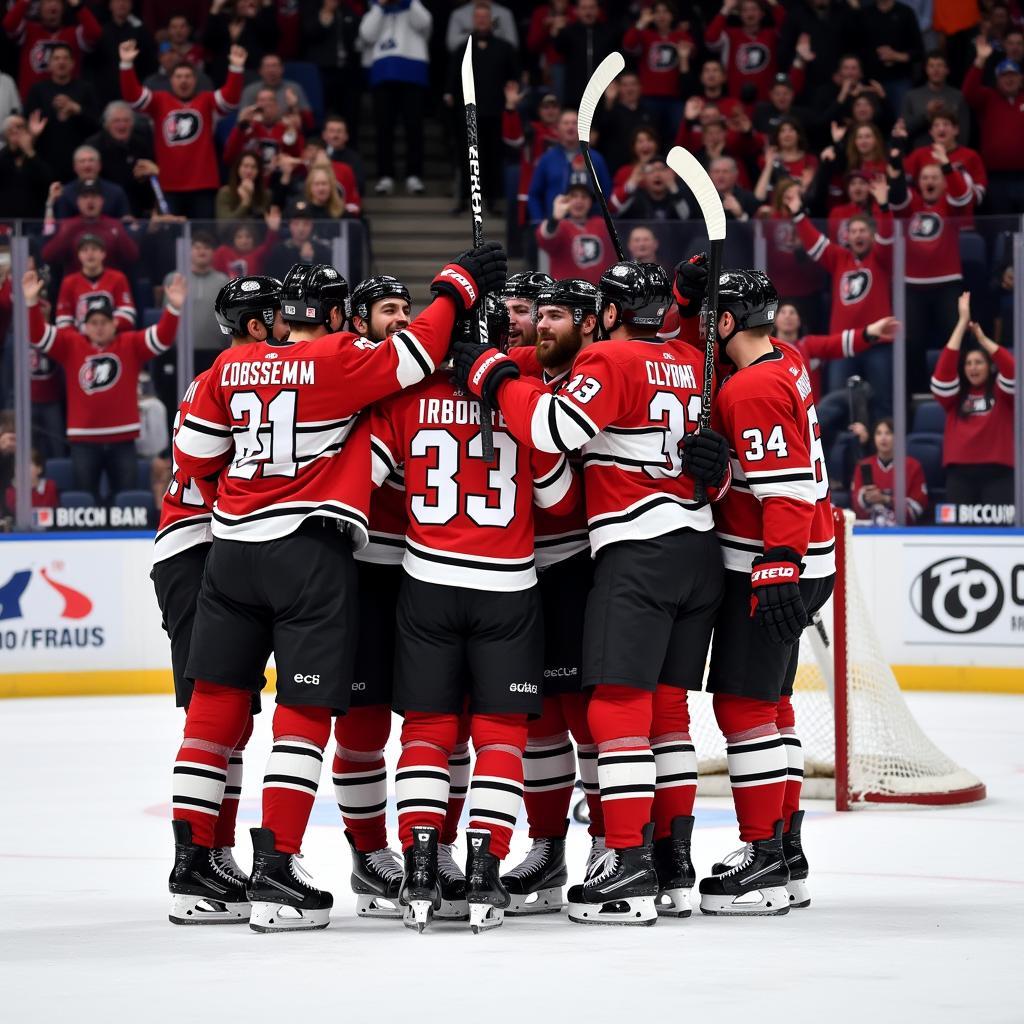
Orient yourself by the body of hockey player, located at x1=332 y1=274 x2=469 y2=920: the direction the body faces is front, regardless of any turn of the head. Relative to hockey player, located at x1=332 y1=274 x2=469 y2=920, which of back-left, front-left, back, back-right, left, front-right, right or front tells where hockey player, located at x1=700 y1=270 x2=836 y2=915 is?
front-left

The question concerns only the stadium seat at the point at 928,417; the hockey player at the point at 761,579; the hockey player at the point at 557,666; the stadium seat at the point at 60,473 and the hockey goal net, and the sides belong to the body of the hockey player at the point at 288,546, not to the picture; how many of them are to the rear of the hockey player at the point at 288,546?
0

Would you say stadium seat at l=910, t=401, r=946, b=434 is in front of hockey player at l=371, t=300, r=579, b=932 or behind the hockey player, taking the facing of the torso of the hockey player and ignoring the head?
in front

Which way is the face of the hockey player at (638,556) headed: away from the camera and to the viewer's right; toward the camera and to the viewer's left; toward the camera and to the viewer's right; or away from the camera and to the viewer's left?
away from the camera and to the viewer's left

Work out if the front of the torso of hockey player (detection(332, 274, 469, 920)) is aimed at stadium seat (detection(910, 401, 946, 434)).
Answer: no

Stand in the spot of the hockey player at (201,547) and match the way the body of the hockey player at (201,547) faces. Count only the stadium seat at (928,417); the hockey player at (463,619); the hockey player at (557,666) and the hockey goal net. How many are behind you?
0

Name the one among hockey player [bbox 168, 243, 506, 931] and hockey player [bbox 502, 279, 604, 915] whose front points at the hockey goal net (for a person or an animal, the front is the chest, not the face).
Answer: hockey player [bbox 168, 243, 506, 931]

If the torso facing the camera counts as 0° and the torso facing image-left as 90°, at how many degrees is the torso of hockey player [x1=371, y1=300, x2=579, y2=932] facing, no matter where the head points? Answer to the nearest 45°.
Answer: approximately 180°

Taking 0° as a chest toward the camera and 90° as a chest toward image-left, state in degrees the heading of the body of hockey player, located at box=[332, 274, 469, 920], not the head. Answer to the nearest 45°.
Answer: approximately 315°

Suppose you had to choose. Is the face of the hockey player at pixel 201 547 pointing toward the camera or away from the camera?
away from the camera

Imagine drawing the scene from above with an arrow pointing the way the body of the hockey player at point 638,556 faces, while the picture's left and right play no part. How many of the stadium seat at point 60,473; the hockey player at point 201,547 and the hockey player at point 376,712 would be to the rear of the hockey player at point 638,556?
0

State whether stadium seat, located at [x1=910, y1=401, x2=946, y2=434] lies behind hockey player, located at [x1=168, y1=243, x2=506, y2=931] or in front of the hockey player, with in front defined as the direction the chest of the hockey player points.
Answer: in front

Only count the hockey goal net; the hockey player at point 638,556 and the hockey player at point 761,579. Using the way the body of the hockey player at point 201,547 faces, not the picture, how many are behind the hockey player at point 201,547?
0

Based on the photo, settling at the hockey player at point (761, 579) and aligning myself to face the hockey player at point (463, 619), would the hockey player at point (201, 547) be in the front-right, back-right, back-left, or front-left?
front-right

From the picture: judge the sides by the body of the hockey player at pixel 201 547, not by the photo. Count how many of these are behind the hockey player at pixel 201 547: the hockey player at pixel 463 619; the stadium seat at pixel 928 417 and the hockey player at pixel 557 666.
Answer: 0
